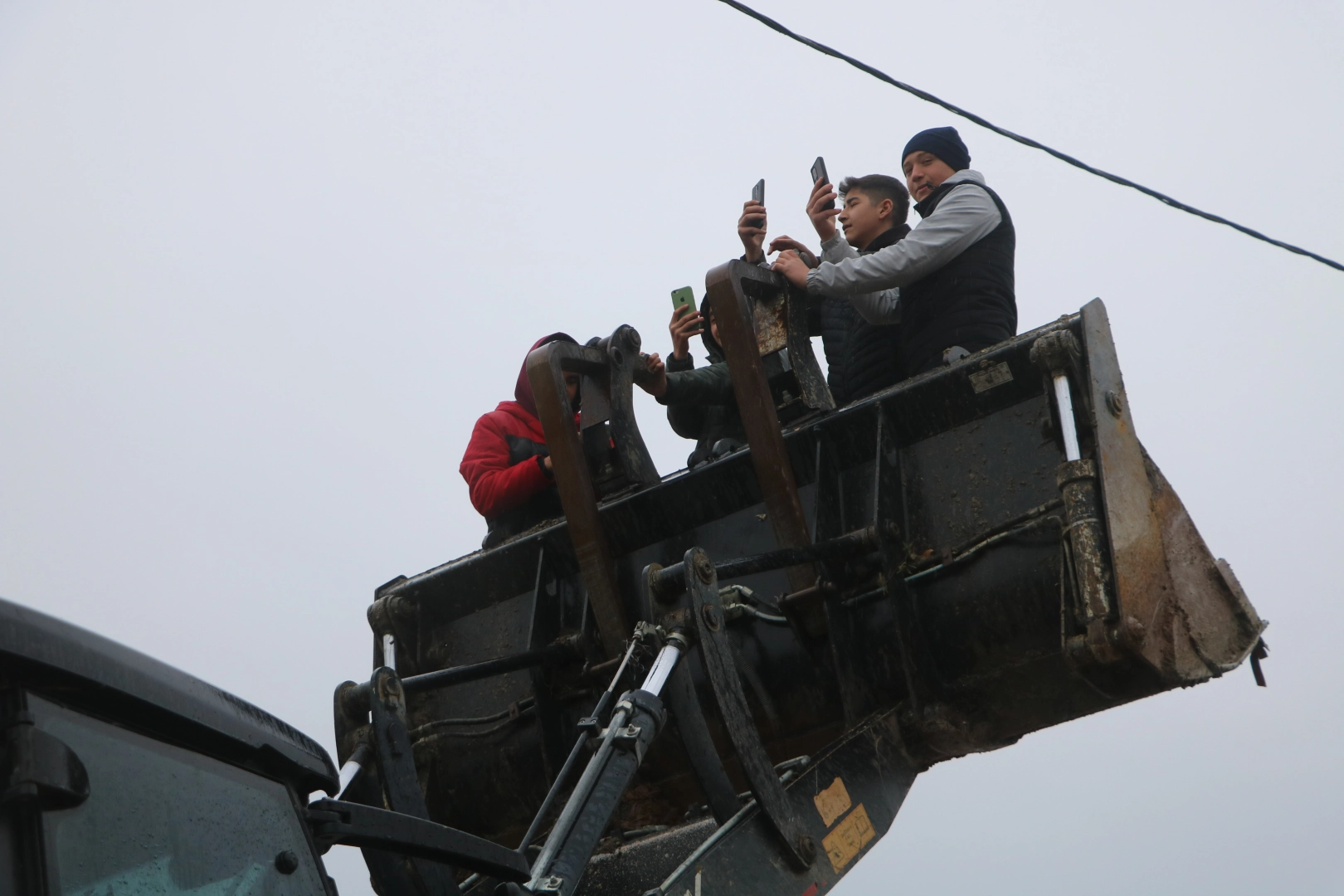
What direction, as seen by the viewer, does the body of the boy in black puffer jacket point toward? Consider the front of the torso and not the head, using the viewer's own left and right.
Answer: facing to the left of the viewer

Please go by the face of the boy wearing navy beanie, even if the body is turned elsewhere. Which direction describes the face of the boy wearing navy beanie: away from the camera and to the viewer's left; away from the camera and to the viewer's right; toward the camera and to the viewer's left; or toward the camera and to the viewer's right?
toward the camera and to the viewer's left

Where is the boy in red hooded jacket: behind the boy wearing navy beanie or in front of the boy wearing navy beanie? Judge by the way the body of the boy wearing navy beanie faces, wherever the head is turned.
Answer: in front

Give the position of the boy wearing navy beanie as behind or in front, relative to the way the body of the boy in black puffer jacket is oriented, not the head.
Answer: behind

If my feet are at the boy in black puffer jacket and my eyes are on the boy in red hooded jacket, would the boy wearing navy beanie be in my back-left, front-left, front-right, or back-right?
back-left

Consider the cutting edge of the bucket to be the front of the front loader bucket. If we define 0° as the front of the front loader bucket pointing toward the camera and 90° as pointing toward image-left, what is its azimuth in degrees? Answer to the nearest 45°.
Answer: approximately 225°

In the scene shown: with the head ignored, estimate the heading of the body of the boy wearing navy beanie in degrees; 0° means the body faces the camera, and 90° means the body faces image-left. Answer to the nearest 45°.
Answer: approximately 90°
